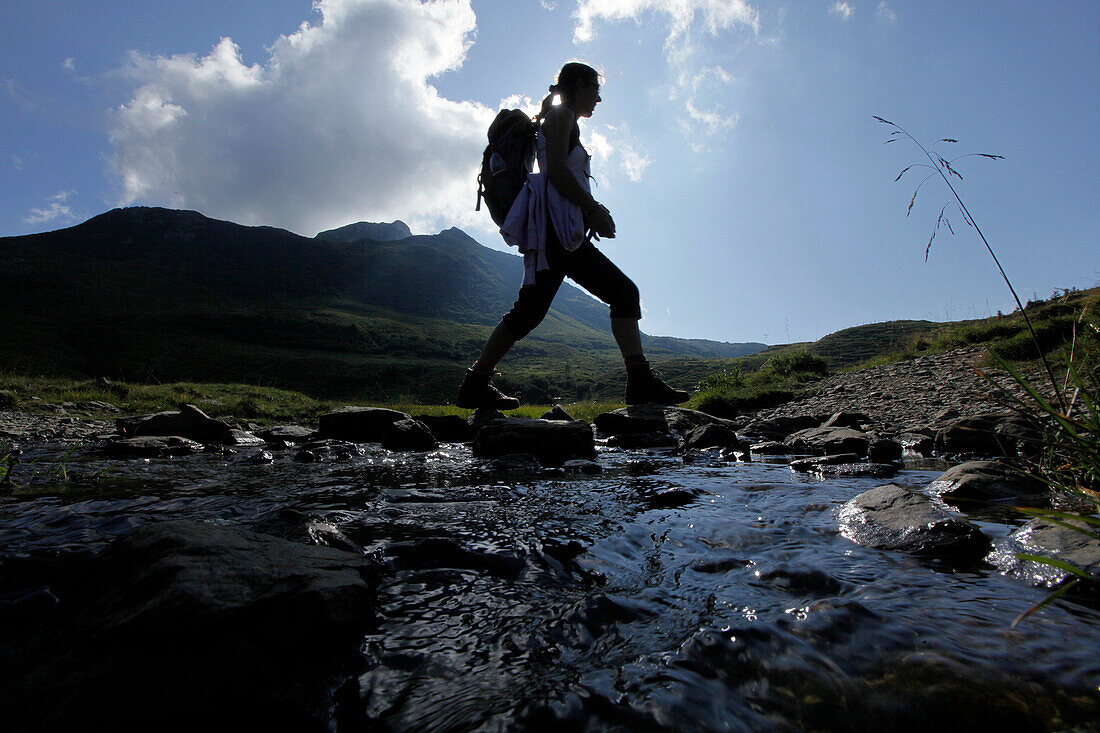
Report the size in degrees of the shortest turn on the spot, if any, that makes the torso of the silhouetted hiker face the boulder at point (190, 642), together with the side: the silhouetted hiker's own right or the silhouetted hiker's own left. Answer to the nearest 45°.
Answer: approximately 90° to the silhouetted hiker's own right

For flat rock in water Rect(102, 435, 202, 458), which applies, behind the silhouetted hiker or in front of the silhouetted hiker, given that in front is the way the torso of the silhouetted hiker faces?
behind

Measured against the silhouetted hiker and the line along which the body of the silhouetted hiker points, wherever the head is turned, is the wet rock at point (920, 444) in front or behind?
in front

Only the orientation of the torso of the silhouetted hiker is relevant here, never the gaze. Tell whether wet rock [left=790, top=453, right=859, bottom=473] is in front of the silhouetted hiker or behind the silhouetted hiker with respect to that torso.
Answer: in front

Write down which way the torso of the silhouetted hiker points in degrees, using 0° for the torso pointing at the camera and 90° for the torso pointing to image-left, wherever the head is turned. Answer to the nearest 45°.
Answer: approximately 270°

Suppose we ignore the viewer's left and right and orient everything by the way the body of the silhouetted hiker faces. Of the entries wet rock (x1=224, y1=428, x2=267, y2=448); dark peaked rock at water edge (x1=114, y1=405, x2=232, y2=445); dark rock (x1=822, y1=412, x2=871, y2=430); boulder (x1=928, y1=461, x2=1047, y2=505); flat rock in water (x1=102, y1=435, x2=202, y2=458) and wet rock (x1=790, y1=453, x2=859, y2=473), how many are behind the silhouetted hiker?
3

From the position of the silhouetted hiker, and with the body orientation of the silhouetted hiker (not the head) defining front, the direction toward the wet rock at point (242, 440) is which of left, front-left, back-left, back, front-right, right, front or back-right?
back

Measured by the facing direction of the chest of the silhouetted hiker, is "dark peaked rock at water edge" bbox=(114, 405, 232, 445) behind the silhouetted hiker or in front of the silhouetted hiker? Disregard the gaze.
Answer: behind

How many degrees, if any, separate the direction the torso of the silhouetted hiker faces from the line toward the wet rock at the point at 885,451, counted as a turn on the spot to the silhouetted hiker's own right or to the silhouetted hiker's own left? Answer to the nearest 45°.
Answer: approximately 45° to the silhouetted hiker's own right

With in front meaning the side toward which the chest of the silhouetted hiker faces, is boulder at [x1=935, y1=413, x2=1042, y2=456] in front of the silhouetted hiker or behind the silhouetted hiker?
in front
